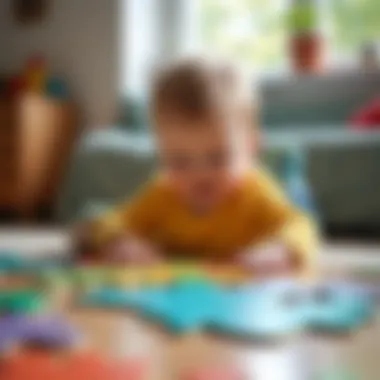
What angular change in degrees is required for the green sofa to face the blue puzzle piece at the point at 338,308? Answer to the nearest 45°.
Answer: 0° — it already faces it

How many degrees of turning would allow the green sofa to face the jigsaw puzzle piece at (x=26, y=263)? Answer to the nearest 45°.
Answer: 0° — it already faces it

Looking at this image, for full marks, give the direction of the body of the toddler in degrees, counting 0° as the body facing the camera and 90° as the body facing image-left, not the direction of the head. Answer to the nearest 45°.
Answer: approximately 0°

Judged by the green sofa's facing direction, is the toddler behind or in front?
in front

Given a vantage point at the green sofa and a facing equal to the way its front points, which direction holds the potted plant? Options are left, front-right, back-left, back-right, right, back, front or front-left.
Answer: back

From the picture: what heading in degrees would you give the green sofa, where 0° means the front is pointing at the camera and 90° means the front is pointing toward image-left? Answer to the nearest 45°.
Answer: approximately 0°

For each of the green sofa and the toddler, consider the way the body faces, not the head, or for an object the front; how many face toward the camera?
2

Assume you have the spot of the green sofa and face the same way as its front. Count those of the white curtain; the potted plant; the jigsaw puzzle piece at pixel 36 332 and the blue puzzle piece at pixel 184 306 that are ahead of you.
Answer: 2

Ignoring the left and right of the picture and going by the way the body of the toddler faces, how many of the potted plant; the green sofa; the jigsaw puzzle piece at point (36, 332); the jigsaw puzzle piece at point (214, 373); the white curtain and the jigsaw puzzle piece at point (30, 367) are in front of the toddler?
3

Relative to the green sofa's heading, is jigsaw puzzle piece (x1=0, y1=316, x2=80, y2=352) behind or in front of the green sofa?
in front

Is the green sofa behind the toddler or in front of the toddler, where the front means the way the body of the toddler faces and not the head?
behind
